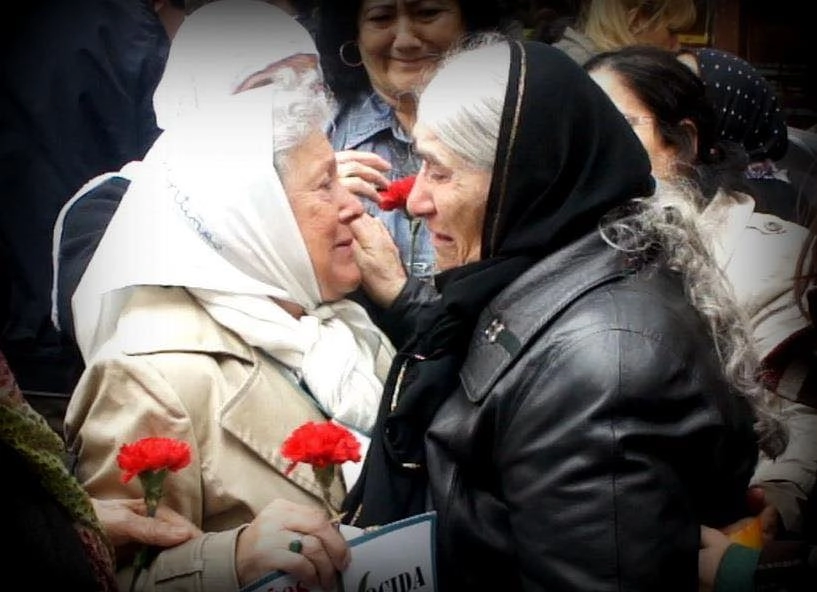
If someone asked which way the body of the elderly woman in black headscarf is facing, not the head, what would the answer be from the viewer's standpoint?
to the viewer's left

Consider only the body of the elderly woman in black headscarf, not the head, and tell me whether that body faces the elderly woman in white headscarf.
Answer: yes

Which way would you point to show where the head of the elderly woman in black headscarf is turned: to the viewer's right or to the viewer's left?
to the viewer's left

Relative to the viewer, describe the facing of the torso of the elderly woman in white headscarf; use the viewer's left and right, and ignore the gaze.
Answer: facing to the right of the viewer

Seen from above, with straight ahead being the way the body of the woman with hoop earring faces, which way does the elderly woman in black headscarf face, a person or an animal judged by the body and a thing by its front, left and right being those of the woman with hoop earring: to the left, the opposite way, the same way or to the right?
to the right

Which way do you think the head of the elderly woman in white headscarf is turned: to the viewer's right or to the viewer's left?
to the viewer's right

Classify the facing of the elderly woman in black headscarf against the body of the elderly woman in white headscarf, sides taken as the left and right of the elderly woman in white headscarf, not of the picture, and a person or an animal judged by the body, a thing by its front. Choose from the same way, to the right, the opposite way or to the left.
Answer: the opposite way
